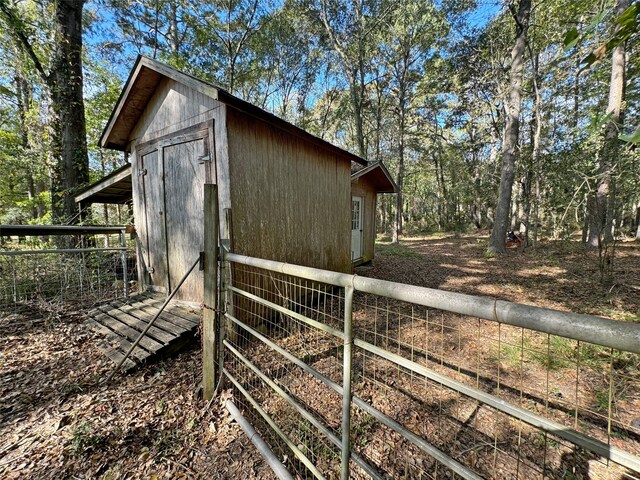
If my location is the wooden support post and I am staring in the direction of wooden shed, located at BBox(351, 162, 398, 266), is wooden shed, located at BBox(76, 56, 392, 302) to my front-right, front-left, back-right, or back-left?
front-left

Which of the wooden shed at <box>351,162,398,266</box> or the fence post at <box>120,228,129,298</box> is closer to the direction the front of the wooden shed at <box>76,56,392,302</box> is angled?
the fence post

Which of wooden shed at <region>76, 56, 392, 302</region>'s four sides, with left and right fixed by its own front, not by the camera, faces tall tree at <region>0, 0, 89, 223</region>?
right

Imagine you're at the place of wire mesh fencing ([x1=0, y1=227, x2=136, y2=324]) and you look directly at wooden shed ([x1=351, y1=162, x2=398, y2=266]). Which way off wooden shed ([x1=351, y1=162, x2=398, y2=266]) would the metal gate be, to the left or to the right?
right

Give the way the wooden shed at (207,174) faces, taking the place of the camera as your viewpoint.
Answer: facing the viewer and to the left of the viewer

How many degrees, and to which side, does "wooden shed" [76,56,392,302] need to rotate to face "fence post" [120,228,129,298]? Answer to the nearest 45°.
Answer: approximately 90° to its right

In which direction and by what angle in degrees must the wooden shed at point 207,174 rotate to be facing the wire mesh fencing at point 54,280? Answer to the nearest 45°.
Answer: approximately 90° to its right

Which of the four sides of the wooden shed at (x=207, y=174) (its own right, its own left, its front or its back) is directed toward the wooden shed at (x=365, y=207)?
back

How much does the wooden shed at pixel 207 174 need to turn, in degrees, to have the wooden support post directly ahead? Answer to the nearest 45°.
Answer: approximately 45° to its left
